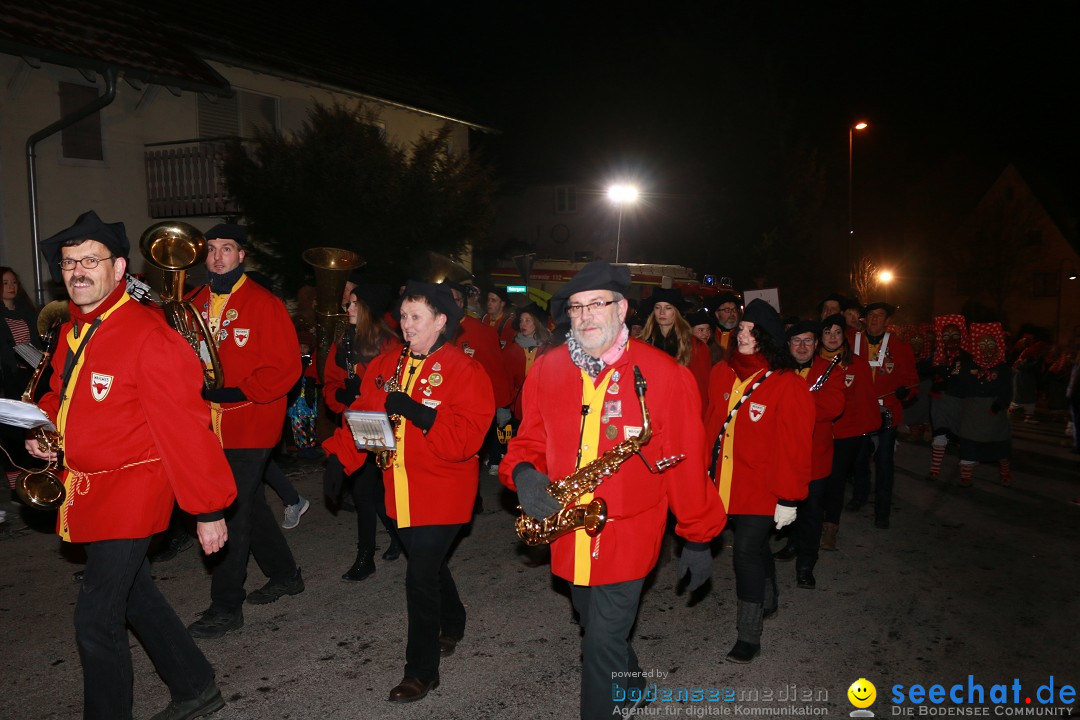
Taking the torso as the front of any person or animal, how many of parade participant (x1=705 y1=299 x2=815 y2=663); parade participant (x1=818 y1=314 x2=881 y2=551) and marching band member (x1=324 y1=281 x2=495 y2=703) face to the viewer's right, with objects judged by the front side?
0

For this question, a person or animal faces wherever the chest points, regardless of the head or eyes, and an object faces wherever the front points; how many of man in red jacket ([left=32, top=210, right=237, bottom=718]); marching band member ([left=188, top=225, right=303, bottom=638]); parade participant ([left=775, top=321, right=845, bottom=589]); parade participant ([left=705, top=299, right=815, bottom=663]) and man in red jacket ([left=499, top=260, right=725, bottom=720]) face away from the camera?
0

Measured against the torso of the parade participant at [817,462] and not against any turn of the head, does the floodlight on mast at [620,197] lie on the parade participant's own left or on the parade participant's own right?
on the parade participant's own right

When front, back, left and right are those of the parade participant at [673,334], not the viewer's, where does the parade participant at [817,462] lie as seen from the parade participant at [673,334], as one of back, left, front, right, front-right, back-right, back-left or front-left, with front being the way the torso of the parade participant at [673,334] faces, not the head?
left

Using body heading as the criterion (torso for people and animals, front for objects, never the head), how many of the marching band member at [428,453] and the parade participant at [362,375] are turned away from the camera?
0

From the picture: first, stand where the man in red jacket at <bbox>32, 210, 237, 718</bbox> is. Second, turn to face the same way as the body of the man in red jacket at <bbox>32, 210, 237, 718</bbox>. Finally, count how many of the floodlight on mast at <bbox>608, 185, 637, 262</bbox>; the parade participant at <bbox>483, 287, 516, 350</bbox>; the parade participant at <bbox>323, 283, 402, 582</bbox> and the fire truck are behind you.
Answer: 4

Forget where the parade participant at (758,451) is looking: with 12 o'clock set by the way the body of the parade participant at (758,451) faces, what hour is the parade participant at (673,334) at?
the parade participant at (673,334) is roughly at 4 o'clock from the parade participant at (758,451).

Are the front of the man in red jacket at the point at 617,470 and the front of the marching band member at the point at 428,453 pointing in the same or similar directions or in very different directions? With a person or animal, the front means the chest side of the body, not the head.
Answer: same or similar directions

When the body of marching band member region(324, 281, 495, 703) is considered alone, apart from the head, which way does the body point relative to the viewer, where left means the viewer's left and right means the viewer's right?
facing the viewer and to the left of the viewer

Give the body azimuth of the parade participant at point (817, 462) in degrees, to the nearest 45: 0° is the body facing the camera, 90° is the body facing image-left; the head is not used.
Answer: approximately 45°

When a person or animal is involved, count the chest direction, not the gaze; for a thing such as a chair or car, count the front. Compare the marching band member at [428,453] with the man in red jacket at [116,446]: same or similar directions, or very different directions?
same or similar directions

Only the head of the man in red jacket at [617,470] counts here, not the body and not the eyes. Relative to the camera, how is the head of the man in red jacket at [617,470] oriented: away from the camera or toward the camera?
toward the camera

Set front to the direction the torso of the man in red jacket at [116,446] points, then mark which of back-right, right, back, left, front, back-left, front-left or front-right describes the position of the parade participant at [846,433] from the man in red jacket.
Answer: back-left

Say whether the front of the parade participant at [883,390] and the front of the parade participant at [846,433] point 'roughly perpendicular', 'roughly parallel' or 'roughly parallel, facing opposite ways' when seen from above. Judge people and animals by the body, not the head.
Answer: roughly parallel
